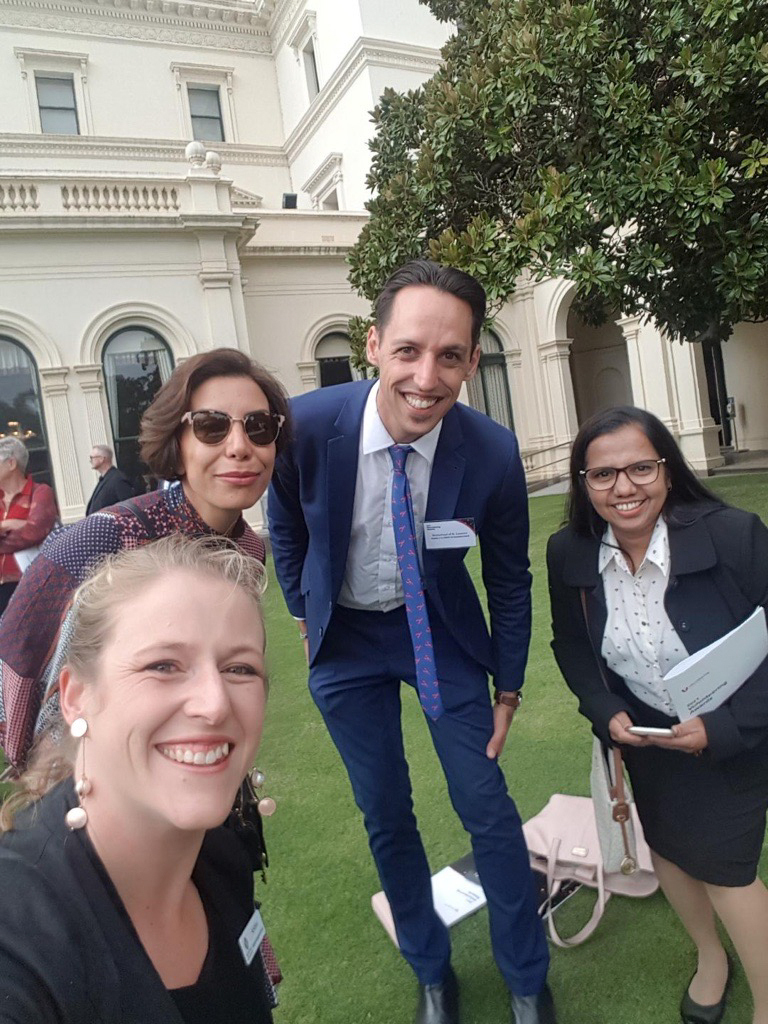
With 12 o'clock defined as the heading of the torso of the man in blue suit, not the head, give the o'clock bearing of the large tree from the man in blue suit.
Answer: The large tree is roughly at 7 o'clock from the man in blue suit.

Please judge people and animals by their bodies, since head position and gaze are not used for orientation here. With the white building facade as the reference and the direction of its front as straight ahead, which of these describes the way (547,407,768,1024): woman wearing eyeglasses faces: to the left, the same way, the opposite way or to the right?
the same way

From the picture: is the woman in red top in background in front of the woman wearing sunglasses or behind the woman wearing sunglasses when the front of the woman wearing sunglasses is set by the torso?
behind

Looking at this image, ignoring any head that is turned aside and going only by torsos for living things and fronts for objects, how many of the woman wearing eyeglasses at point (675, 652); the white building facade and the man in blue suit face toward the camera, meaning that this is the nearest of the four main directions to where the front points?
3

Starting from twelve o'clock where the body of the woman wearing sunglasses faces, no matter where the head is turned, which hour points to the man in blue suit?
The man in blue suit is roughly at 10 o'clock from the woman wearing sunglasses.

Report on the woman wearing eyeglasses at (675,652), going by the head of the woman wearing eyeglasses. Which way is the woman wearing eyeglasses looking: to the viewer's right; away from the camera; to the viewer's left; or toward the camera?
toward the camera

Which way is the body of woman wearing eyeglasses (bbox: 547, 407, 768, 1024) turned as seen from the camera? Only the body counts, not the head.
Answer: toward the camera

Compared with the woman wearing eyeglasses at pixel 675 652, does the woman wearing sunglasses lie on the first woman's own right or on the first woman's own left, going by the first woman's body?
on the first woman's own right

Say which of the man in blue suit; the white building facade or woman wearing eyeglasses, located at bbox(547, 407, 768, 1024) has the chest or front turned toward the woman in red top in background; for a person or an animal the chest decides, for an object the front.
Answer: the white building facade

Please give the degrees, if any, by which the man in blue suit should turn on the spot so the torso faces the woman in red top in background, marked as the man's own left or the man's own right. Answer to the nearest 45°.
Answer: approximately 135° to the man's own right

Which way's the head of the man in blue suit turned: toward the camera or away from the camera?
toward the camera

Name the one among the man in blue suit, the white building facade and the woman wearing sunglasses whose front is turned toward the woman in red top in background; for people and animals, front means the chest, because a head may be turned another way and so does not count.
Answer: the white building facade

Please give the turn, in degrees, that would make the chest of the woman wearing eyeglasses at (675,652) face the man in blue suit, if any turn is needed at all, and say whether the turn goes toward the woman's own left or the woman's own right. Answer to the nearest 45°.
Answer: approximately 90° to the woman's own right

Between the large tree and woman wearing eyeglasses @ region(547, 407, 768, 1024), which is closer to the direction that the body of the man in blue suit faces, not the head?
the woman wearing eyeglasses

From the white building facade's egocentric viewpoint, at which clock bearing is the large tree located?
The large tree is roughly at 11 o'clock from the white building facade.

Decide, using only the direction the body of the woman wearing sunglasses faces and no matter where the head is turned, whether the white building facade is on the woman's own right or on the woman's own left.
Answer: on the woman's own left

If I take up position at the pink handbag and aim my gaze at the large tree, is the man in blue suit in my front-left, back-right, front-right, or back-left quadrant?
back-left

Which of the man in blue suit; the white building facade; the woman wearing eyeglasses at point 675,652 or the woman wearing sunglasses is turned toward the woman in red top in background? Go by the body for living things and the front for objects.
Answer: the white building facade

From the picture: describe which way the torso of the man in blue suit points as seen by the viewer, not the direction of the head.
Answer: toward the camera
